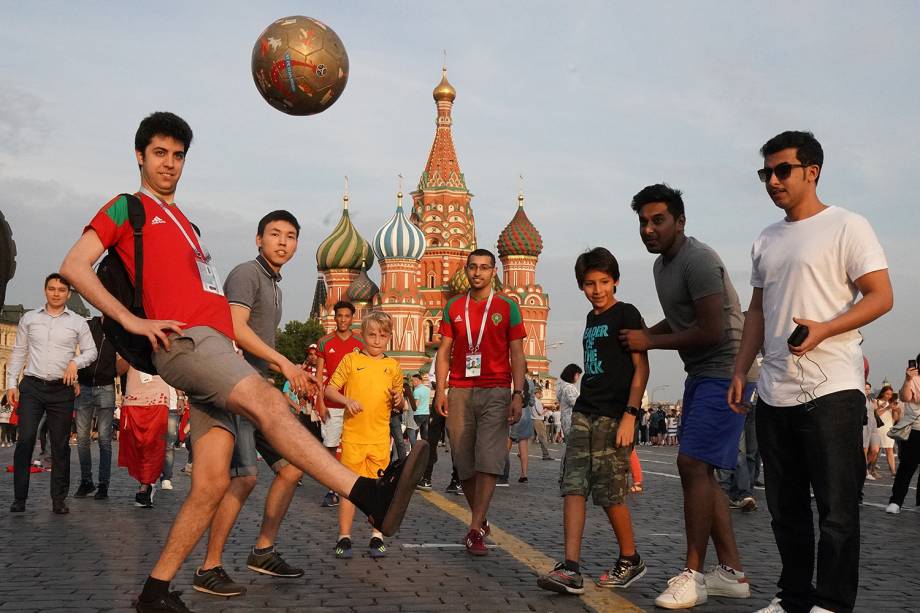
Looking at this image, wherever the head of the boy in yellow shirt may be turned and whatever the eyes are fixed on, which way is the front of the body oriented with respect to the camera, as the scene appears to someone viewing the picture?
toward the camera

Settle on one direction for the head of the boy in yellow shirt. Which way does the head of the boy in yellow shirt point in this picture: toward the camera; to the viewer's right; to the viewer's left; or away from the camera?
toward the camera

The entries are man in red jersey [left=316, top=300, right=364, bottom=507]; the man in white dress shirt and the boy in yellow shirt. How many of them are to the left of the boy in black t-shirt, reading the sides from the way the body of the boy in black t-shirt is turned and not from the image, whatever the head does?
0

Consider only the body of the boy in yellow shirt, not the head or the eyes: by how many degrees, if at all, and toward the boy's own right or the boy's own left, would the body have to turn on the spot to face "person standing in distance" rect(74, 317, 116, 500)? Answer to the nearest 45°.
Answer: approximately 135° to the boy's own right

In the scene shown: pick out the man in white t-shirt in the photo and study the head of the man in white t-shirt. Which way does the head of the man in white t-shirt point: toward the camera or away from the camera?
toward the camera

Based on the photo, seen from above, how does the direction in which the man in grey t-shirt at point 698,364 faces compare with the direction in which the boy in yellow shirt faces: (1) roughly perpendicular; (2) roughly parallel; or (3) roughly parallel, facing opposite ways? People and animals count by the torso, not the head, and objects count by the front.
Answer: roughly perpendicular

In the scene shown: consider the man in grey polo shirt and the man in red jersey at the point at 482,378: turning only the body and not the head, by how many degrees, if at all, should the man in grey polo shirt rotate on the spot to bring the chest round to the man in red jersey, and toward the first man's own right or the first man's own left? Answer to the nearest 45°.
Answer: approximately 90° to the first man's own left

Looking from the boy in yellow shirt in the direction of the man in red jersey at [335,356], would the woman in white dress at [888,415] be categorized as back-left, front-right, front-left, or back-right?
front-right

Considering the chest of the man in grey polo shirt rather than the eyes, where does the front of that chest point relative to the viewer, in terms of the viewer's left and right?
facing the viewer and to the right of the viewer

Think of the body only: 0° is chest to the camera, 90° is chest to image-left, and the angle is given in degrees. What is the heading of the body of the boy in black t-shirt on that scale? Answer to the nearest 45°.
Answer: approximately 45°

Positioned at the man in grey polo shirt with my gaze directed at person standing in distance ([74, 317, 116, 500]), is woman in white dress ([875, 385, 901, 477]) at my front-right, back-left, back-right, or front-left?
front-right

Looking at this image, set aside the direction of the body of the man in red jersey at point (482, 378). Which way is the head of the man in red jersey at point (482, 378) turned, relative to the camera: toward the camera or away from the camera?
toward the camera

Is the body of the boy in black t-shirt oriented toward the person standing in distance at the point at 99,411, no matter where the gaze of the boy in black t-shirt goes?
no

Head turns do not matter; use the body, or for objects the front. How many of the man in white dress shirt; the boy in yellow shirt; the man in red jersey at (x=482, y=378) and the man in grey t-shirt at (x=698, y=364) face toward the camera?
3

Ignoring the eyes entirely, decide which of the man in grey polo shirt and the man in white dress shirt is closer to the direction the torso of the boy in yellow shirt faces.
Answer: the man in grey polo shirt

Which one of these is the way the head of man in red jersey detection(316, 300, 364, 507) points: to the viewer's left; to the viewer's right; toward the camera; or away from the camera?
toward the camera
